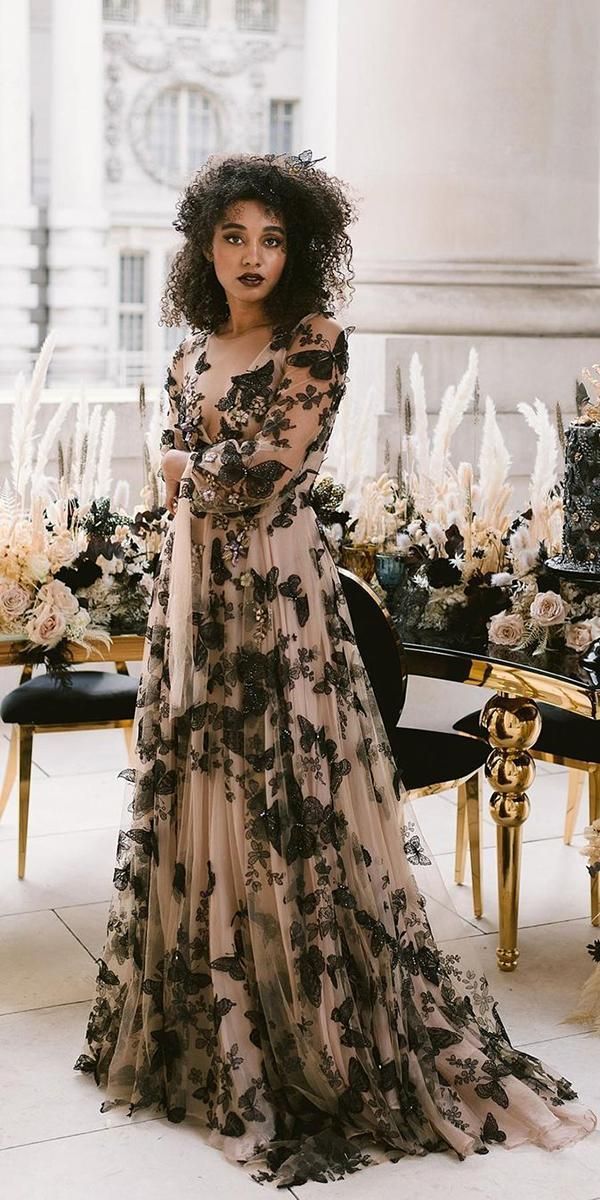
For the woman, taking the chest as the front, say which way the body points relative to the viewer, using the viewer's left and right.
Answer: facing the viewer and to the left of the viewer

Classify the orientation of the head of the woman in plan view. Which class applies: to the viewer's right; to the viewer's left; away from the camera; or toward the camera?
toward the camera

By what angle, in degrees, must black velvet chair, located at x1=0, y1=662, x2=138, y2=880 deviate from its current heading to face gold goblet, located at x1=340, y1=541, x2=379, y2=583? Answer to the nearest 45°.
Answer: approximately 90° to its left

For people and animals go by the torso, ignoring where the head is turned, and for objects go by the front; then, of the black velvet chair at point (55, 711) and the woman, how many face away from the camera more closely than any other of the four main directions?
0

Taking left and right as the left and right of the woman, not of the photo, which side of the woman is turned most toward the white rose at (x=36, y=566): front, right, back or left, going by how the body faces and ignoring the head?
right
